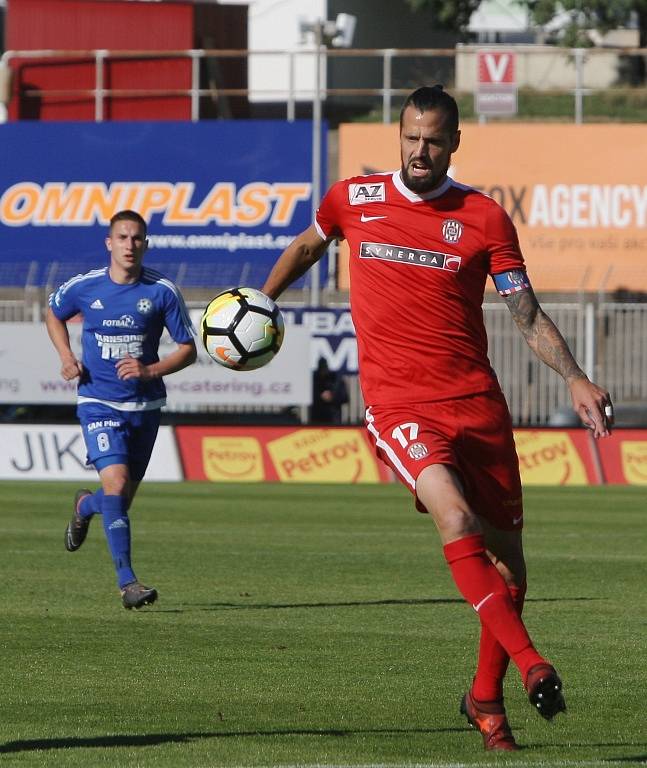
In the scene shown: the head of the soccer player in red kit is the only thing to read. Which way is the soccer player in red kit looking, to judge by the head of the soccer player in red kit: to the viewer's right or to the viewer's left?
to the viewer's left

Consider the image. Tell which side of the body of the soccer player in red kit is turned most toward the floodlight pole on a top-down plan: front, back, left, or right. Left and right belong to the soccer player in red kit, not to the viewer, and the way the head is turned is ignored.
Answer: back

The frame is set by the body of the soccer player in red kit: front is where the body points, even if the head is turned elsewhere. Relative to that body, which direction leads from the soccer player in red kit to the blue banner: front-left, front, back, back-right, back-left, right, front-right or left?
back

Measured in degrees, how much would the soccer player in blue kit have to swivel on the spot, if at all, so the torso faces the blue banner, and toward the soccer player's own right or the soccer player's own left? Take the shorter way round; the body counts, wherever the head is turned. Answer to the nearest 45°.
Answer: approximately 180°

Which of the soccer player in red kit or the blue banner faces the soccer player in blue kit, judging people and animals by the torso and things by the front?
the blue banner

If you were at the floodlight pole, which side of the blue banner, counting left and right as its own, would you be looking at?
back

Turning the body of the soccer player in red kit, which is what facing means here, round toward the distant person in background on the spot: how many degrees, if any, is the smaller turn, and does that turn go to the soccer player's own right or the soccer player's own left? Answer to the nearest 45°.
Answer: approximately 180°

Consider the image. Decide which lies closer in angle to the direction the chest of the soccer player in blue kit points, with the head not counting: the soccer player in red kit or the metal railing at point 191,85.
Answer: the soccer player in red kit

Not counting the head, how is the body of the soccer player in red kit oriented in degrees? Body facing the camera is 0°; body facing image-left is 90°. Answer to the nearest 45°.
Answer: approximately 0°

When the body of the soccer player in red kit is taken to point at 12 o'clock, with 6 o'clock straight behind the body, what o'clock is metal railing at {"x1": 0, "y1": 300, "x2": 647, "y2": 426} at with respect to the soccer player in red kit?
The metal railing is roughly at 6 o'clock from the soccer player in red kit.
